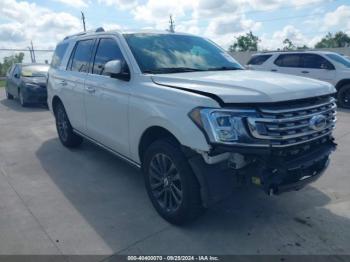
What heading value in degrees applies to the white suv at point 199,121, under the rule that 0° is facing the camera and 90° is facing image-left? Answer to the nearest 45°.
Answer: approximately 315°

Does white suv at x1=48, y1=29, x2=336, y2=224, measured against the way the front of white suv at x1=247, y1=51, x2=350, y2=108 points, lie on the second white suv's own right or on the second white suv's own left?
on the second white suv's own right

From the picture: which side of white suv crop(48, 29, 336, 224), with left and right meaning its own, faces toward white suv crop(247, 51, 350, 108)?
left

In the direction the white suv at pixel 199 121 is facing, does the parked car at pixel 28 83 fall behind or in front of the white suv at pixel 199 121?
behind

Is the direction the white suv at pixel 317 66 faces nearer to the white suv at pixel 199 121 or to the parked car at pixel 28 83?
the white suv

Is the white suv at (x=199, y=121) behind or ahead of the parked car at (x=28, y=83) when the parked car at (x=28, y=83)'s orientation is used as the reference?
ahead

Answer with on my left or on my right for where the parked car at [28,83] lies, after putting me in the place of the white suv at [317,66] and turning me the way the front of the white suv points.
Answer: on my right

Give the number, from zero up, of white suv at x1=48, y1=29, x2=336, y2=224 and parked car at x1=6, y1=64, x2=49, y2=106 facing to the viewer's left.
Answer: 0
